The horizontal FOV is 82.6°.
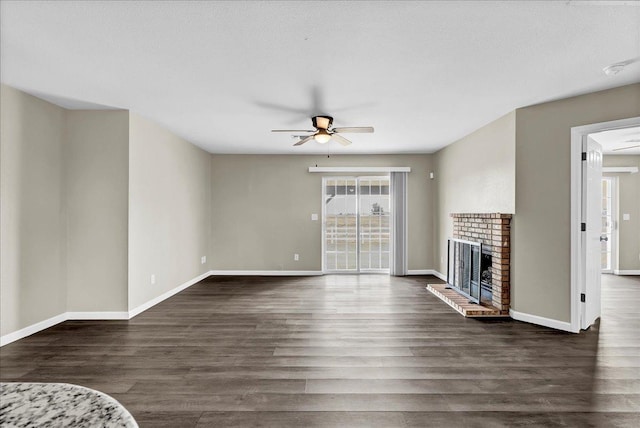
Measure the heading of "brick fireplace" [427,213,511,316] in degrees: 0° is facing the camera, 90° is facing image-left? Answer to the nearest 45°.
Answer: approximately 45°

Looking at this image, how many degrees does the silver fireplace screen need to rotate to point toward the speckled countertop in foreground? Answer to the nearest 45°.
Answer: approximately 45° to its left

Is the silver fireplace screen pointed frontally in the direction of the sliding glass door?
no

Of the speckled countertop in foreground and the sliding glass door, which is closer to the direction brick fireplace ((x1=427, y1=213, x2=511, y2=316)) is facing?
the speckled countertop in foreground

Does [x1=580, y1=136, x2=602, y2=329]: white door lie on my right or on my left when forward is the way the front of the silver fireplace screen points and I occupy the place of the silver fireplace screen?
on my left

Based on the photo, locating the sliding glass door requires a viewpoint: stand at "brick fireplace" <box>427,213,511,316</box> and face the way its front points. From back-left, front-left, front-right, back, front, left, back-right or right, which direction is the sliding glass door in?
right

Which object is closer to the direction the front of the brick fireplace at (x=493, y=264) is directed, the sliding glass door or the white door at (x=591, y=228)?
the sliding glass door

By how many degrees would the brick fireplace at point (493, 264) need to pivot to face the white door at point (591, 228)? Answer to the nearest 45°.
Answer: approximately 135° to its left

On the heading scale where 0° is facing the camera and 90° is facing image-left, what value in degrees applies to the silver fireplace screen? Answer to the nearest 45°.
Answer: approximately 45°

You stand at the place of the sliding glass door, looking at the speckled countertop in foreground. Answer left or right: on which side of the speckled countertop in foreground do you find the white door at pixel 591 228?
left

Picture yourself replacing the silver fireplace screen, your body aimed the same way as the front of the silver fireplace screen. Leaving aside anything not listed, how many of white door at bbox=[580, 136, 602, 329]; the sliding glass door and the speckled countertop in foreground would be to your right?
1
